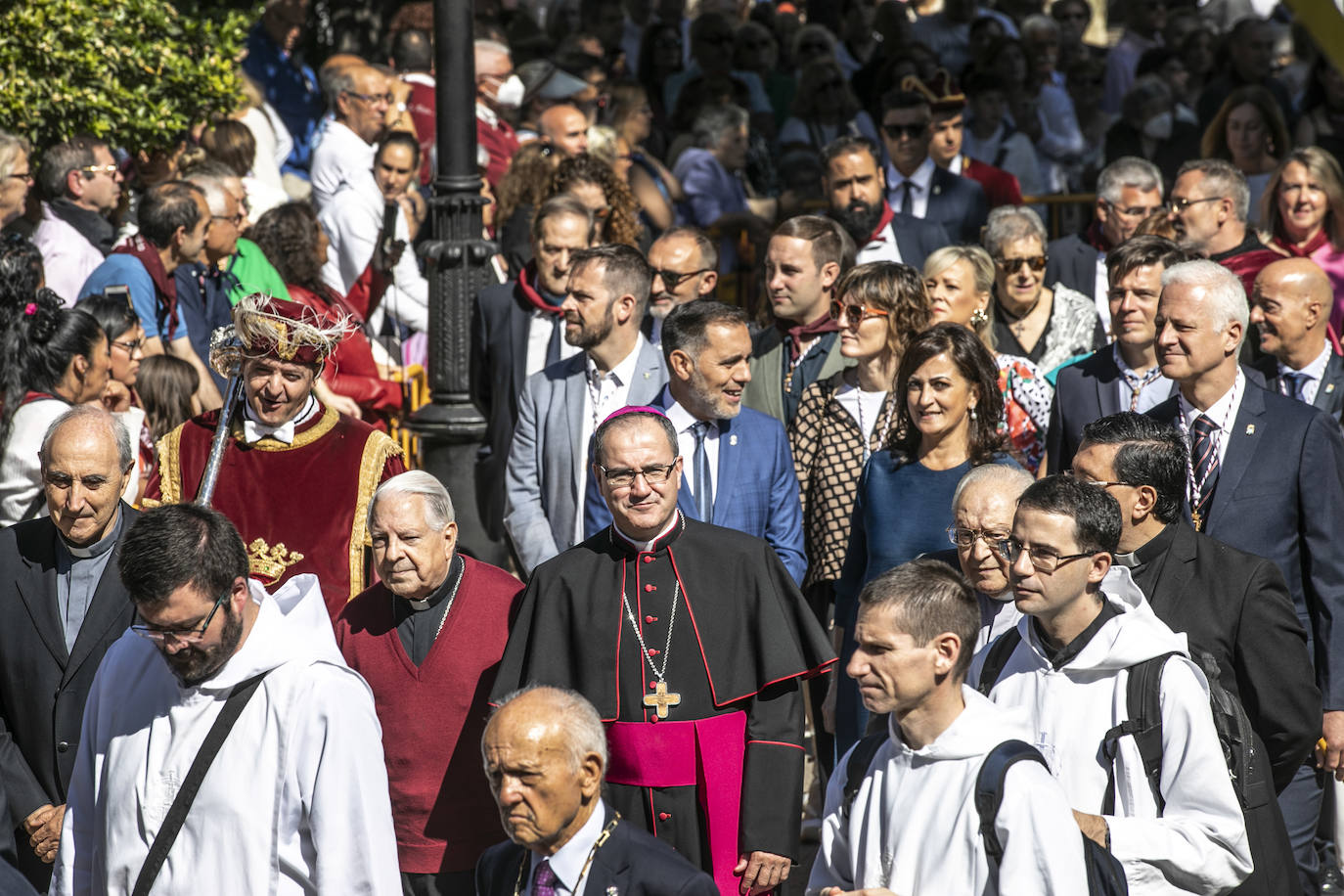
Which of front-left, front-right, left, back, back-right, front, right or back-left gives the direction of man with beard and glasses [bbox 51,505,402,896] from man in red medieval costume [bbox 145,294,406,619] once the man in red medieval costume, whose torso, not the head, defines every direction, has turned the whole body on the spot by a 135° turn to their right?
back-left

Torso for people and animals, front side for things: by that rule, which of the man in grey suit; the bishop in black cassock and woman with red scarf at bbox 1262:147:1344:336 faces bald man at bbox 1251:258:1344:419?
the woman with red scarf

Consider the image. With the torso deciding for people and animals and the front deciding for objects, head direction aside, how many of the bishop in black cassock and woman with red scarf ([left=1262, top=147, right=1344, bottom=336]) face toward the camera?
2

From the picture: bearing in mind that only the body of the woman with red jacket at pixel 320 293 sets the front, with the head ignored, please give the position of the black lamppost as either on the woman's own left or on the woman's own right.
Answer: on the woman's own right

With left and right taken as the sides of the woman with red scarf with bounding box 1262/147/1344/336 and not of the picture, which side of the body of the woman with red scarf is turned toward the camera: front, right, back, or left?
front

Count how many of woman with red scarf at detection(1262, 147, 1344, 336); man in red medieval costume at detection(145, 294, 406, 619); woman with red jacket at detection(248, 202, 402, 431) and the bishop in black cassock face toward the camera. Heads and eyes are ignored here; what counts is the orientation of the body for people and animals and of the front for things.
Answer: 3

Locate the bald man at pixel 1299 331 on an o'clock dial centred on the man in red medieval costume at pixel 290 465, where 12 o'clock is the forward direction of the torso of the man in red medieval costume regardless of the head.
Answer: The bald man is roughly at 9 o'clock from the man in red medieval costume.

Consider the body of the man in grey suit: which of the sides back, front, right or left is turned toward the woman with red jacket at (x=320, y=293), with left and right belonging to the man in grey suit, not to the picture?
right

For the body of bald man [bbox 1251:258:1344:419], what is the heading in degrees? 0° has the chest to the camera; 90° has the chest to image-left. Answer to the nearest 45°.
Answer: approximately 45°

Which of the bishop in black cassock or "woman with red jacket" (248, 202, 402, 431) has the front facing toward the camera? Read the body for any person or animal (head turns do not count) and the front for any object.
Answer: the bishop in black cassock

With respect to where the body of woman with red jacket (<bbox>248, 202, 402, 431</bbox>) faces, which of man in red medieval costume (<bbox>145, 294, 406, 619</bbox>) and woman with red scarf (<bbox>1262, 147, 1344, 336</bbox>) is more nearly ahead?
the woman with red scarf

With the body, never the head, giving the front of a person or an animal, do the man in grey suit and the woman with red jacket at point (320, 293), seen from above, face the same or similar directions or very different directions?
very different directions

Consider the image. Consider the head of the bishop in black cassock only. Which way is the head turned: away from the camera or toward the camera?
toward the camera

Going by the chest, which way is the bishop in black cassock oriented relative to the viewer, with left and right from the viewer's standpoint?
facing the viewer

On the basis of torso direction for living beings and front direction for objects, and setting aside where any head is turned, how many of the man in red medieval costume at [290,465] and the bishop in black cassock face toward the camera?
2

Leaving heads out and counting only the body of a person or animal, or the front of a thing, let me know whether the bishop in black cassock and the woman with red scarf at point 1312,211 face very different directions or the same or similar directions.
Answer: same or similar directions
